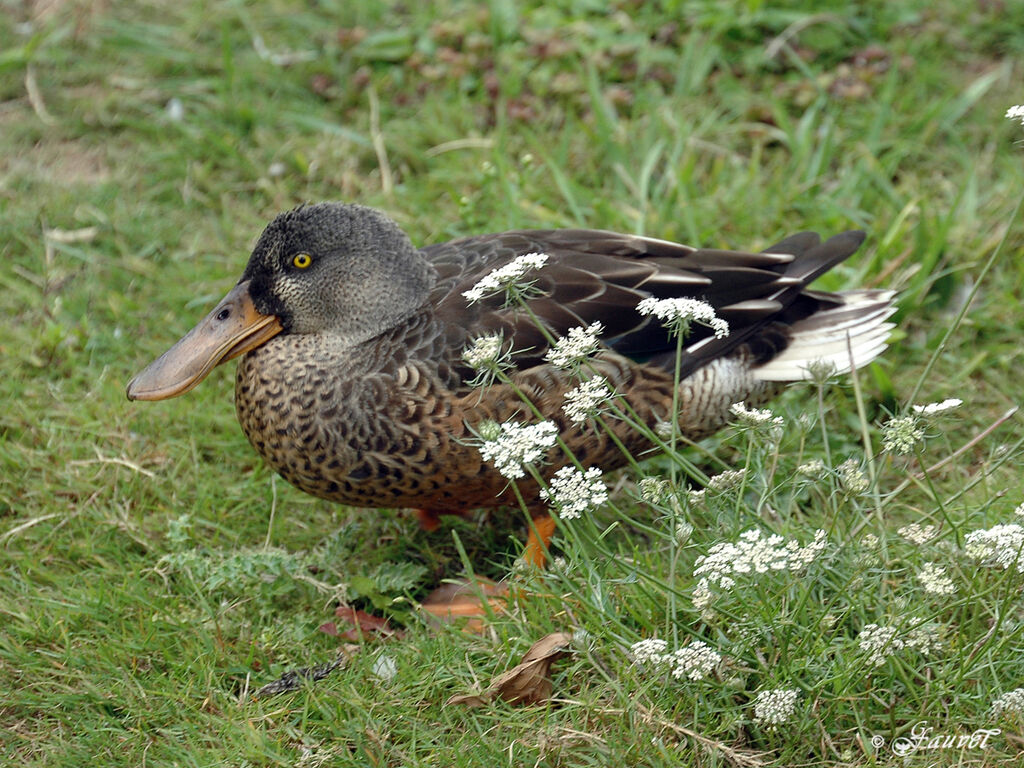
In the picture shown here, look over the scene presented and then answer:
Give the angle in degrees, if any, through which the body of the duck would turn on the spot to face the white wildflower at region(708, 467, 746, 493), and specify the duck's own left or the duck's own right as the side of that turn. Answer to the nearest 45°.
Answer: approximately 135° to the duck's own left

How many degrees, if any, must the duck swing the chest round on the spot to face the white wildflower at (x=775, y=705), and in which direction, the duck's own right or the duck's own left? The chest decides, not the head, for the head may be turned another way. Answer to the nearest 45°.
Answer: approximately 135° to the duck's own left

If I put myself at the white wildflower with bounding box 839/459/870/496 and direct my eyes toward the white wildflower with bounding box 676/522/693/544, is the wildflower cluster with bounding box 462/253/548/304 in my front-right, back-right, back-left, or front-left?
front-right

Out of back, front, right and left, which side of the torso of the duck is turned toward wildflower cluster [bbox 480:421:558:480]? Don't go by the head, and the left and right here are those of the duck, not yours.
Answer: left

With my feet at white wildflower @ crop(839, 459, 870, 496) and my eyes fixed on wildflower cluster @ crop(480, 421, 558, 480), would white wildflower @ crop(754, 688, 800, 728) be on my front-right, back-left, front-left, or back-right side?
front-left

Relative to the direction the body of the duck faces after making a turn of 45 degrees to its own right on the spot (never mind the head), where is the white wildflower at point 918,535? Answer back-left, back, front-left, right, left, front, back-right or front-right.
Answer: back

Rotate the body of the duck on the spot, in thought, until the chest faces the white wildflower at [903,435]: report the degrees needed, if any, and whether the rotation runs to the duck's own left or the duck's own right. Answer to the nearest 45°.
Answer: approximately 135° to the duck's own left

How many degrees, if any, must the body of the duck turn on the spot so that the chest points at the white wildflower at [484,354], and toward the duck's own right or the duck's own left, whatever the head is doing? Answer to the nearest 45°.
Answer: approximately 90° to the duck's own left

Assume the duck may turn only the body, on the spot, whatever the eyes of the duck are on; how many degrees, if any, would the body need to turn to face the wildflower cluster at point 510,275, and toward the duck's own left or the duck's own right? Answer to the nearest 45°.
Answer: approximately 90° to the duck's own left

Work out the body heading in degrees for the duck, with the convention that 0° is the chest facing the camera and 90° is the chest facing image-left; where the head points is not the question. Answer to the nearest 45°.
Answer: approximately 90°

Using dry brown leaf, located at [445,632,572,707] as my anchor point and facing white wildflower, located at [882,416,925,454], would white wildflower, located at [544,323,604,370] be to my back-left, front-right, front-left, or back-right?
front-left

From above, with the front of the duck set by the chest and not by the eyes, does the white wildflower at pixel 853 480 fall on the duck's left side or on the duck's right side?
on the duck's left side
